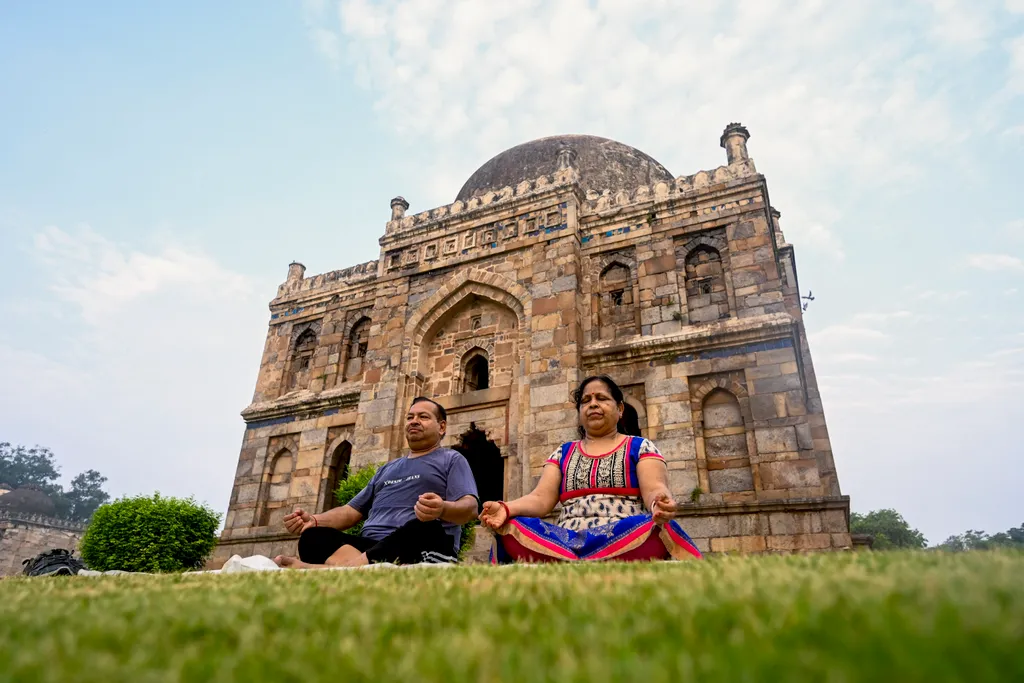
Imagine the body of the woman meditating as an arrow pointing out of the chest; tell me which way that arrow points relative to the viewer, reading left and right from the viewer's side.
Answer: facing the viewer

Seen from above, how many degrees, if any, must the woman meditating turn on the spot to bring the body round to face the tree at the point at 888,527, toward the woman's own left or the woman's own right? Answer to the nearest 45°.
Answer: approximately 135° to the woman's own left

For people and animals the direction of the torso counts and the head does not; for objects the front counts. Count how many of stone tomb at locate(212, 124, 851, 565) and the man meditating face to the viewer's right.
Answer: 0

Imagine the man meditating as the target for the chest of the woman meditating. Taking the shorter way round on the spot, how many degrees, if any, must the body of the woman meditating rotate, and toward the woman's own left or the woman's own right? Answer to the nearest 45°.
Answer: approximately 90° to the woman's own right

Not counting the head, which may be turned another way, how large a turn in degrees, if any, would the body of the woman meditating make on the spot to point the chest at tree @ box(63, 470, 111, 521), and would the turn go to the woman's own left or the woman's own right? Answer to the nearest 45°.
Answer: approximately 135° to the woman's own right

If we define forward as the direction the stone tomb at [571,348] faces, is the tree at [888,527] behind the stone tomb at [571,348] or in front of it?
behind

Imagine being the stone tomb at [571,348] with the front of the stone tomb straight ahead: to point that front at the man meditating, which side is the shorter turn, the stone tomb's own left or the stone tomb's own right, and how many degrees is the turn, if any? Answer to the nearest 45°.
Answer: approximately 45° to the stone tomb's own left

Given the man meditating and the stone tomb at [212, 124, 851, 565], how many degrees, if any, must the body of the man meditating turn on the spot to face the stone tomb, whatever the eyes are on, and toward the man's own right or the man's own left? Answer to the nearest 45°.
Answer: approximately 180°

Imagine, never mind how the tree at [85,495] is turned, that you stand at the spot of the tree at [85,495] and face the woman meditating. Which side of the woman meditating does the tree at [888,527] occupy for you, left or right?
left

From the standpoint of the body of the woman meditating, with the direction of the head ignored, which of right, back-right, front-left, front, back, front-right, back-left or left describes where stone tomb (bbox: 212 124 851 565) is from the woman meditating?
back

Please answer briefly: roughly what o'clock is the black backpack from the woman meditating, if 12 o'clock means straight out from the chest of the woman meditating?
The black backpack is roughly at 4 o'clock from the woman meditating.

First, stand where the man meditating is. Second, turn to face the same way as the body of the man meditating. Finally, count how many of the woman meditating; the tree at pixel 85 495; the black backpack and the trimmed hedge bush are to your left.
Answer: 1

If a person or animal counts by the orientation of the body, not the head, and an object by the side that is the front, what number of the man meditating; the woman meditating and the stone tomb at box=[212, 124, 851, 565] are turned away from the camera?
0

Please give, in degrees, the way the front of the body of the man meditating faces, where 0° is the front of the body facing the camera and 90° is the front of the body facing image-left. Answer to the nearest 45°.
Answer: approximately 45°

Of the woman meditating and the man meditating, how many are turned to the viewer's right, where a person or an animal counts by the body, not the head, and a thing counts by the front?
0
